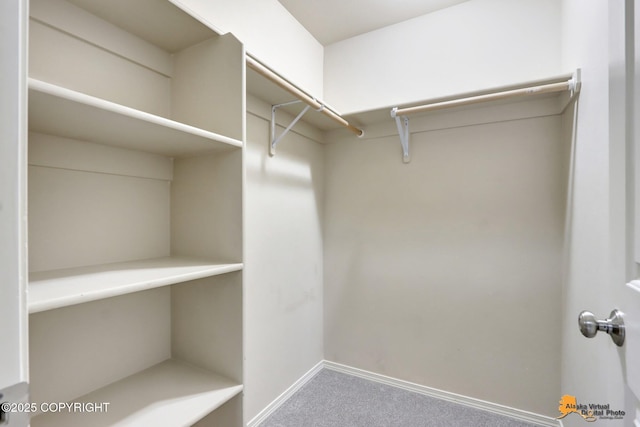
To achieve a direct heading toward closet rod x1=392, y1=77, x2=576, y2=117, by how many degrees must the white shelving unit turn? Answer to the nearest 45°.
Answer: approximately 45° to its left

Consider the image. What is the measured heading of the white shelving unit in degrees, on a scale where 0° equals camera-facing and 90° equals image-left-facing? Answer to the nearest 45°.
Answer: approximately 315°

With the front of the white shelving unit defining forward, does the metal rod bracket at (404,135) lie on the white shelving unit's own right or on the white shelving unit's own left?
on the white shelving unit's own left
